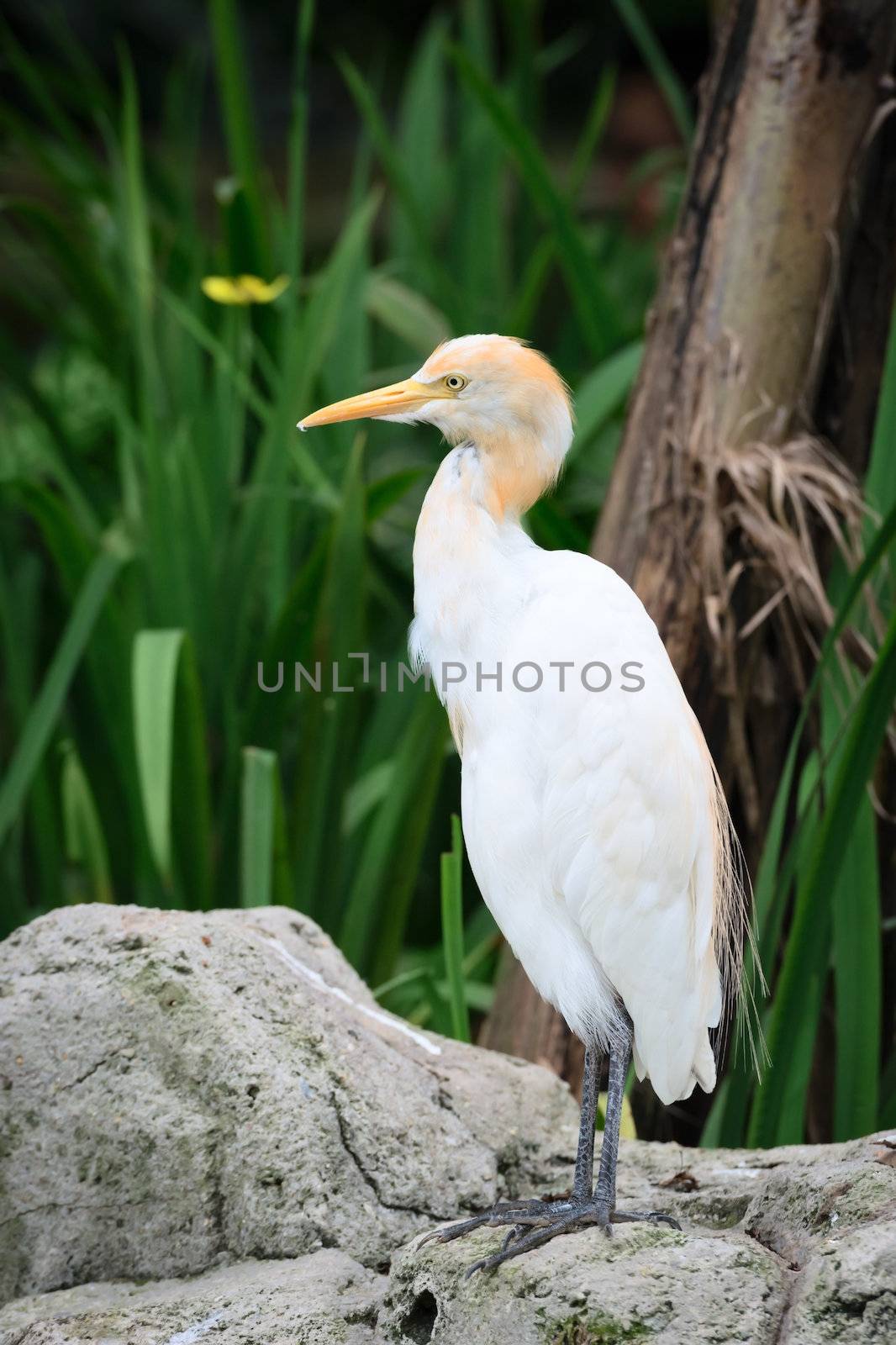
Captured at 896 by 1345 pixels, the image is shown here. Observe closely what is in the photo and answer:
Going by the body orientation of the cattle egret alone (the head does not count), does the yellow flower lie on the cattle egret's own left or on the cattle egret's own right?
on the cattle egret's own right

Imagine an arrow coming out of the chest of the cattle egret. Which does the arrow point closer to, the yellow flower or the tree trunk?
the yellow flower

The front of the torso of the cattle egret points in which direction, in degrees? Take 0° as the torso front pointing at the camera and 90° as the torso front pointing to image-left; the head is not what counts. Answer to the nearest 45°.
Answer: approximately 90°
